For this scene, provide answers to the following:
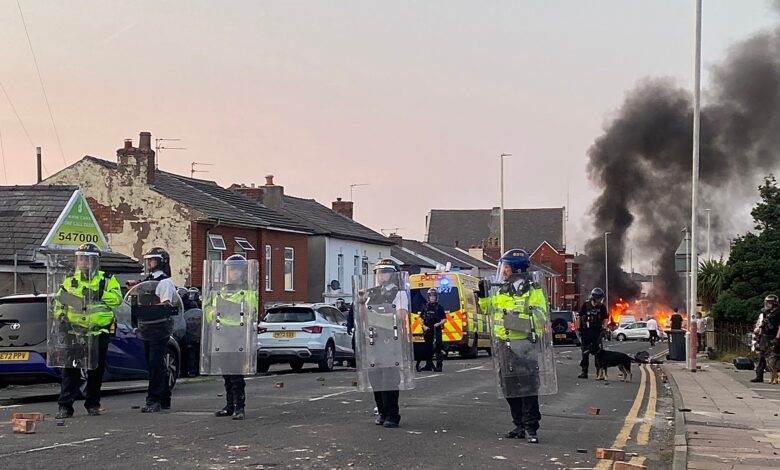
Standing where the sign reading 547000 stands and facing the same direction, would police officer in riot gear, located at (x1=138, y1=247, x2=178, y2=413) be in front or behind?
in front

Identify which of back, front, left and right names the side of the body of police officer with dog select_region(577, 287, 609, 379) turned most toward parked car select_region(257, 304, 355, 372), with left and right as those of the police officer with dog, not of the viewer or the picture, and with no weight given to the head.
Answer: right

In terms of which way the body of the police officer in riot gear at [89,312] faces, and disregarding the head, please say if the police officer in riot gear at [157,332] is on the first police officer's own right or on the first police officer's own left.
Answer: on the first police officer's own left

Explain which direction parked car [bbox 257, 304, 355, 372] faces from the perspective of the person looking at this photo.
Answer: facing away from the viewer and to the right of the viewer

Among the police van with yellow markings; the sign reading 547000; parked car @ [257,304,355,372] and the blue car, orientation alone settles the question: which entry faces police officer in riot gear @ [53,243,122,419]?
the sign reading 547000

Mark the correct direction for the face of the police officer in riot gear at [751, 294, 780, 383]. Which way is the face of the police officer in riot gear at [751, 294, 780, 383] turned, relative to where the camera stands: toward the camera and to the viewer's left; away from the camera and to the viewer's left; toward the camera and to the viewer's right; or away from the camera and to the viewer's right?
toward the camera and to the viewer's left

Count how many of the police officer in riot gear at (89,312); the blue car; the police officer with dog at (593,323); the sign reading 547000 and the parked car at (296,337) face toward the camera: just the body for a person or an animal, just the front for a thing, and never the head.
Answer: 3

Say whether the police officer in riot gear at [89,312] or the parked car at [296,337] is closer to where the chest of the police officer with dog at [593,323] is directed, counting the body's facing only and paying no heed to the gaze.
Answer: the police officer in riot gear

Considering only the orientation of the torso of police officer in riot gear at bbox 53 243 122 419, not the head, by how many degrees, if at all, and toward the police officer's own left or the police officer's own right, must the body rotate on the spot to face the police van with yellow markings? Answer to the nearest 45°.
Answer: approximately 135° to the police officer's own left
